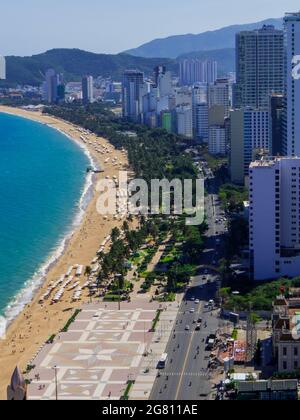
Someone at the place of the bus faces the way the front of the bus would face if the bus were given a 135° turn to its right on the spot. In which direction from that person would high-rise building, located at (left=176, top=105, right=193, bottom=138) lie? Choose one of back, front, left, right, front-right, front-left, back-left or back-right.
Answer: front

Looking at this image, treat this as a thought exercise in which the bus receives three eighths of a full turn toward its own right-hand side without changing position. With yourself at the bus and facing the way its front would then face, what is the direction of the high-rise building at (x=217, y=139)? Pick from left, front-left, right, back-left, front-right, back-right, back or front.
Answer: front

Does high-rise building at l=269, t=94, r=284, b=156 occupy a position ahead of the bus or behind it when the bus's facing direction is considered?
behind

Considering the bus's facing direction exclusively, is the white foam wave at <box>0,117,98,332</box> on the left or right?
on its right

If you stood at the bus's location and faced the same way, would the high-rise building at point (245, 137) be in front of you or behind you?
behind

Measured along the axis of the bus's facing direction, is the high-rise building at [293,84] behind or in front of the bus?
behind

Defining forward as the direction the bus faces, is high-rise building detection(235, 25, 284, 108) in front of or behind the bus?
behind

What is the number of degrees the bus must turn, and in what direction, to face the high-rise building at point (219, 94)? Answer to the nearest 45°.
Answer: approximately 135° to its right

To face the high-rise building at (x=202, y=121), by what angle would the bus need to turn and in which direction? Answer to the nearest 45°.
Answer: approximately 135° to its right

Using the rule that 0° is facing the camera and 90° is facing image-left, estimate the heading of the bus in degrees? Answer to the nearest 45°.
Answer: approximately 45°
